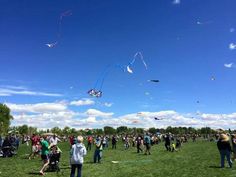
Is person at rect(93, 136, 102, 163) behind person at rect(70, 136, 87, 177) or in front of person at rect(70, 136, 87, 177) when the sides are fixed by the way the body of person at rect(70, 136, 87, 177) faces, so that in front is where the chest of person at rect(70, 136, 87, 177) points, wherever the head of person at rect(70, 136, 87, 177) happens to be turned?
in front

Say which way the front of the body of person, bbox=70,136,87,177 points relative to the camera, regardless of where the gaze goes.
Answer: away from the camera

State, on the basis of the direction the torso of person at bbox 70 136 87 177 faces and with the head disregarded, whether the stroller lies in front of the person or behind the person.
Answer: in front
